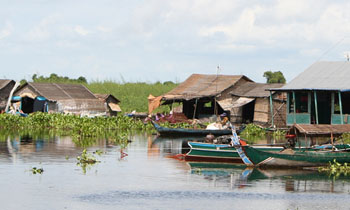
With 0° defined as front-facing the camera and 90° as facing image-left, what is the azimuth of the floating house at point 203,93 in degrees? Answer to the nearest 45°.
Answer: approximately 0°

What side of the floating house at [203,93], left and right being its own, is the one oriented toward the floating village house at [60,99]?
right

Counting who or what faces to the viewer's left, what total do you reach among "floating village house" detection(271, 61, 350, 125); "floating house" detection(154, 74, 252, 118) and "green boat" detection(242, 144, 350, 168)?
1

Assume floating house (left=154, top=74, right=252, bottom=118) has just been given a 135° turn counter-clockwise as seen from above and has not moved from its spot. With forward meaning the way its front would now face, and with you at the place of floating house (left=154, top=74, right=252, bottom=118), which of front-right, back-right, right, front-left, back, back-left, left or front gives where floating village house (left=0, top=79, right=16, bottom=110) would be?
back-left

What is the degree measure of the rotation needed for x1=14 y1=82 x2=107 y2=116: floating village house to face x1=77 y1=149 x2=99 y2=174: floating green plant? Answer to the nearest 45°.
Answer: approximately 45° to its left

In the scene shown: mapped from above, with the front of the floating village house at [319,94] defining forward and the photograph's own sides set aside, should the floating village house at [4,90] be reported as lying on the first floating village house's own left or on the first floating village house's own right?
on the first floating village house's own right
